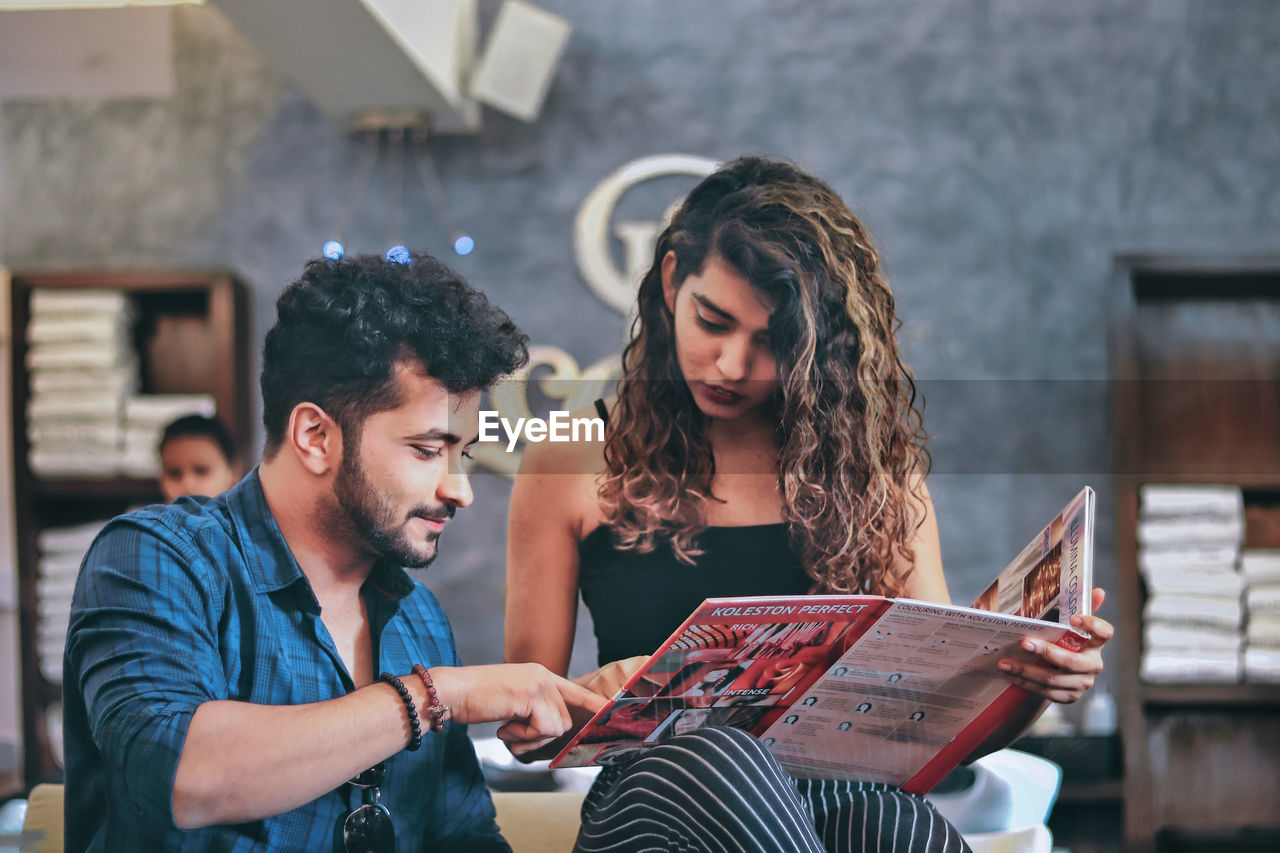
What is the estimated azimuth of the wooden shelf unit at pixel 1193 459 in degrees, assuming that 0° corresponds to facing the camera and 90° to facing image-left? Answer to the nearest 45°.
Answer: approximately 0°

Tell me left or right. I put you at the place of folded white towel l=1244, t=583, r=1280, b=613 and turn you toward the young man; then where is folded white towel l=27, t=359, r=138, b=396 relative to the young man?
right

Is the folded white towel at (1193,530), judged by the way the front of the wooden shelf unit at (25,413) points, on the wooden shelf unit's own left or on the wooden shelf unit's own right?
on the wooden shelf unit's own left

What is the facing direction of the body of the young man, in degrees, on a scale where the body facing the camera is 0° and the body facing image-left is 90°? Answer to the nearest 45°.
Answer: approximately 315°

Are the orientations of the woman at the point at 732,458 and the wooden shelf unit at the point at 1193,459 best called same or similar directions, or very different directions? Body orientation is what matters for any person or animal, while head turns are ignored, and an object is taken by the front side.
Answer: same or similar directions

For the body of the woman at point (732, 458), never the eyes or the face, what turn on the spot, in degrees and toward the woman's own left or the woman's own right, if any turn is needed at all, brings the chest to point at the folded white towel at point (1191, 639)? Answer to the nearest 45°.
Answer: approximately 135° to the woman's own left

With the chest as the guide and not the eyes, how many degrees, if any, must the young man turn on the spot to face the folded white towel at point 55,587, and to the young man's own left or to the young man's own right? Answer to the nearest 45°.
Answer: approximately 135° to the young man's own left

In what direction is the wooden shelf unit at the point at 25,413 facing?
toward the camera

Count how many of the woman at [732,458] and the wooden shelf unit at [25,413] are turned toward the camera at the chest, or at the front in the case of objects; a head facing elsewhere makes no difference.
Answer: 2

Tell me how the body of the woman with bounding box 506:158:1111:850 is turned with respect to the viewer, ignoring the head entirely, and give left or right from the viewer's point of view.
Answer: facing the viewer

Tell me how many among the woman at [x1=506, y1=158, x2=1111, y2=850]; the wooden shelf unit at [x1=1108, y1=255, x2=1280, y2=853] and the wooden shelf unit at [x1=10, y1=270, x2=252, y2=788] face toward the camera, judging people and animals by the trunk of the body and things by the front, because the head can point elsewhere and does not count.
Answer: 3
